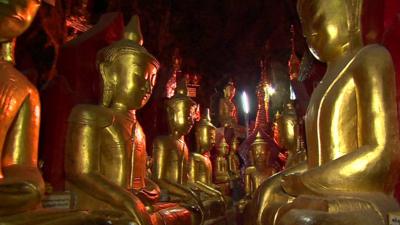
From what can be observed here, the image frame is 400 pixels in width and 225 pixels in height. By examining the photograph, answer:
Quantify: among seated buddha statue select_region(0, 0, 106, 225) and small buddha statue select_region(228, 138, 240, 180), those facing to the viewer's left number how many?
0

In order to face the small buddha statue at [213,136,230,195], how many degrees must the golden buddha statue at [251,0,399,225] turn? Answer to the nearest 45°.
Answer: approximately 135° to its right

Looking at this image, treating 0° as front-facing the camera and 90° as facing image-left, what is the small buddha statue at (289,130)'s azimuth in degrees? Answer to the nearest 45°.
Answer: approximately 45°

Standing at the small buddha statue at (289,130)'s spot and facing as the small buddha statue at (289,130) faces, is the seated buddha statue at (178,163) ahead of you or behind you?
ahead

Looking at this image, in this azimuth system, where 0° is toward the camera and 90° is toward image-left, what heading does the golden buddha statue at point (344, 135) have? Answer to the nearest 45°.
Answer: approximately 45°

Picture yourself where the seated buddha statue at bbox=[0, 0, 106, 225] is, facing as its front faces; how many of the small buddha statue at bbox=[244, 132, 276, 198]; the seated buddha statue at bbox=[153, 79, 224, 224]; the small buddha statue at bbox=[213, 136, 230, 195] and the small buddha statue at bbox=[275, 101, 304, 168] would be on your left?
4

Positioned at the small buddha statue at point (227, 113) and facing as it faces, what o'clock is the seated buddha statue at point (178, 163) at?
The seated buddha statue is roughly at 2 o'clock from the small buddha statue.

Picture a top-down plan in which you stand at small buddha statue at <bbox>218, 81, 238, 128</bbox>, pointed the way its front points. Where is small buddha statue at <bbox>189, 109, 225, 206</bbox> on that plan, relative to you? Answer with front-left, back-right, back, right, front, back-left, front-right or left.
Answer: front-right

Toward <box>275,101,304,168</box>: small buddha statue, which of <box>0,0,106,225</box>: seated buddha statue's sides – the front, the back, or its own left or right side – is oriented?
left

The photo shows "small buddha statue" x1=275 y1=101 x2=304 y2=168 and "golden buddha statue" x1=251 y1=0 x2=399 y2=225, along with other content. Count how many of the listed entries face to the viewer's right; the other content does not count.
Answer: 0
